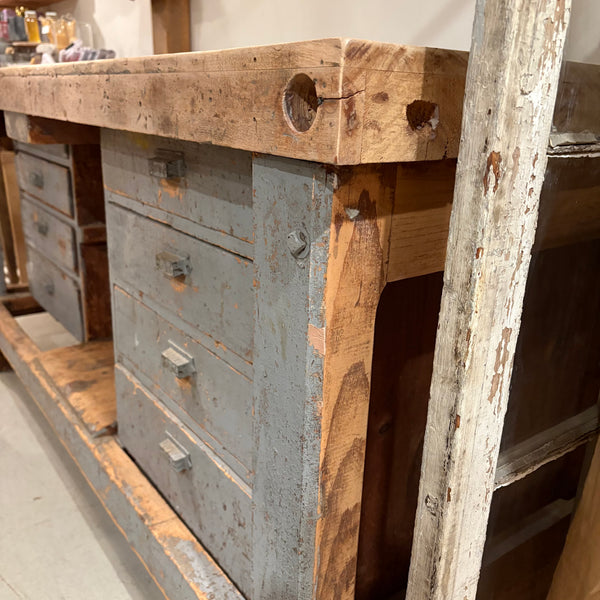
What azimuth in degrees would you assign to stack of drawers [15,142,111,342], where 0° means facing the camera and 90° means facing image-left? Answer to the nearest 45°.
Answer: approximately 45°

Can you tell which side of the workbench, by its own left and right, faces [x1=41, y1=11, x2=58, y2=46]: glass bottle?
right

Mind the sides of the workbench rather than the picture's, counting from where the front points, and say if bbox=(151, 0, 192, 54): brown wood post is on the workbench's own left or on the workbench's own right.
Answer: on the workbench's own right

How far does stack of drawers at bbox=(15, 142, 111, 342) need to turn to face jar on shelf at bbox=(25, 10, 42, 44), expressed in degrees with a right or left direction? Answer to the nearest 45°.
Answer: approximately 135° to its right

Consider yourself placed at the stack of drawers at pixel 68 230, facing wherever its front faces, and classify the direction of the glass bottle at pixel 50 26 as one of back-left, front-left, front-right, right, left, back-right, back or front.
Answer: back-right

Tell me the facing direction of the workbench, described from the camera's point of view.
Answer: facing the viewer and to the left of the viewer
